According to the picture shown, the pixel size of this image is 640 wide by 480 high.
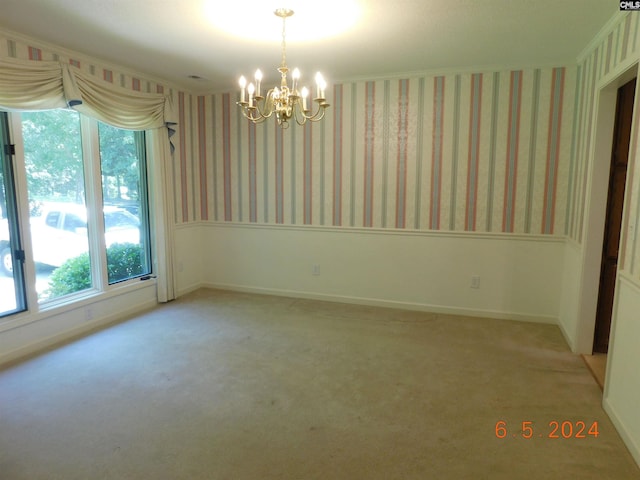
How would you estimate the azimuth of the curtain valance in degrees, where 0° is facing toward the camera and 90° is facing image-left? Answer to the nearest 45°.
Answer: approximately 315°
